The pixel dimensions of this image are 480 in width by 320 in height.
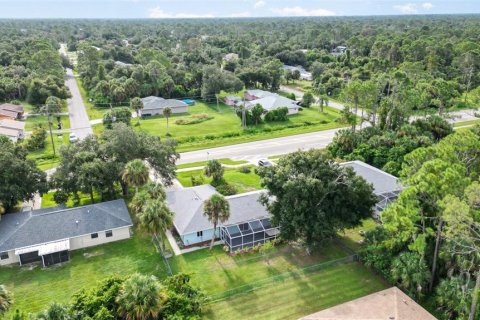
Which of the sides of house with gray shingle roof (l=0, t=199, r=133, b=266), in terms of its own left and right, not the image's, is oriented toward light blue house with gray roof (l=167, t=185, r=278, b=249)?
right

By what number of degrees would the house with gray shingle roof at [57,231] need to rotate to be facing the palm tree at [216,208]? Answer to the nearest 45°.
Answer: approximately 135° to its right

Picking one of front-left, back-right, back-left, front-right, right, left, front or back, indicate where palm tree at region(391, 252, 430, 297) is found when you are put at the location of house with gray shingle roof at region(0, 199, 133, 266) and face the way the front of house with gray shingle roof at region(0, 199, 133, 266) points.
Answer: back-right

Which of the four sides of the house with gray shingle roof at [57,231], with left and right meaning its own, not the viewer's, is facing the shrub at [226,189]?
right

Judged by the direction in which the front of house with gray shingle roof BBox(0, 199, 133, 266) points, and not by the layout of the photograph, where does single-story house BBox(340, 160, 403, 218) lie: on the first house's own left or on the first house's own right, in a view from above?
on the first house's own right

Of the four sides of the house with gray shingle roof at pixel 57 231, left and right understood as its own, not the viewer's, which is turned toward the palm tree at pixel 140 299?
back

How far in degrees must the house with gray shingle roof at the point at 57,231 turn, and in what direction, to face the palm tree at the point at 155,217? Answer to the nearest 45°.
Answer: approximately 135° to its right

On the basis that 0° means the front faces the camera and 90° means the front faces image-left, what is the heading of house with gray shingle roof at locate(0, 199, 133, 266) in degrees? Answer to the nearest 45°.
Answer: approximately 180°
